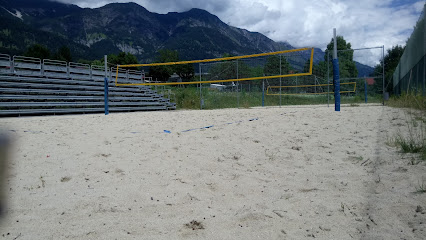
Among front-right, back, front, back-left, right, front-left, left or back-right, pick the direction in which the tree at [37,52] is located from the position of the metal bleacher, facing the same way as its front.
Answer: back-left

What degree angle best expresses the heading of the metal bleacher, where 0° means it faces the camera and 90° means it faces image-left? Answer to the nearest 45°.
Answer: approximately 315°

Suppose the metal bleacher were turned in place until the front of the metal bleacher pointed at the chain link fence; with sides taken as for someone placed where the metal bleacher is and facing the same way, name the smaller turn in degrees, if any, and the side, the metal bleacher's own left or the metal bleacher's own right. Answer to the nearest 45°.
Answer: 0° — it already faces it

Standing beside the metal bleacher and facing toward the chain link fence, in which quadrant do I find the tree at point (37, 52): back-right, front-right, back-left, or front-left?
back-left

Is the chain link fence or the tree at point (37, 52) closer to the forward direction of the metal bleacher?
the chain link fence
